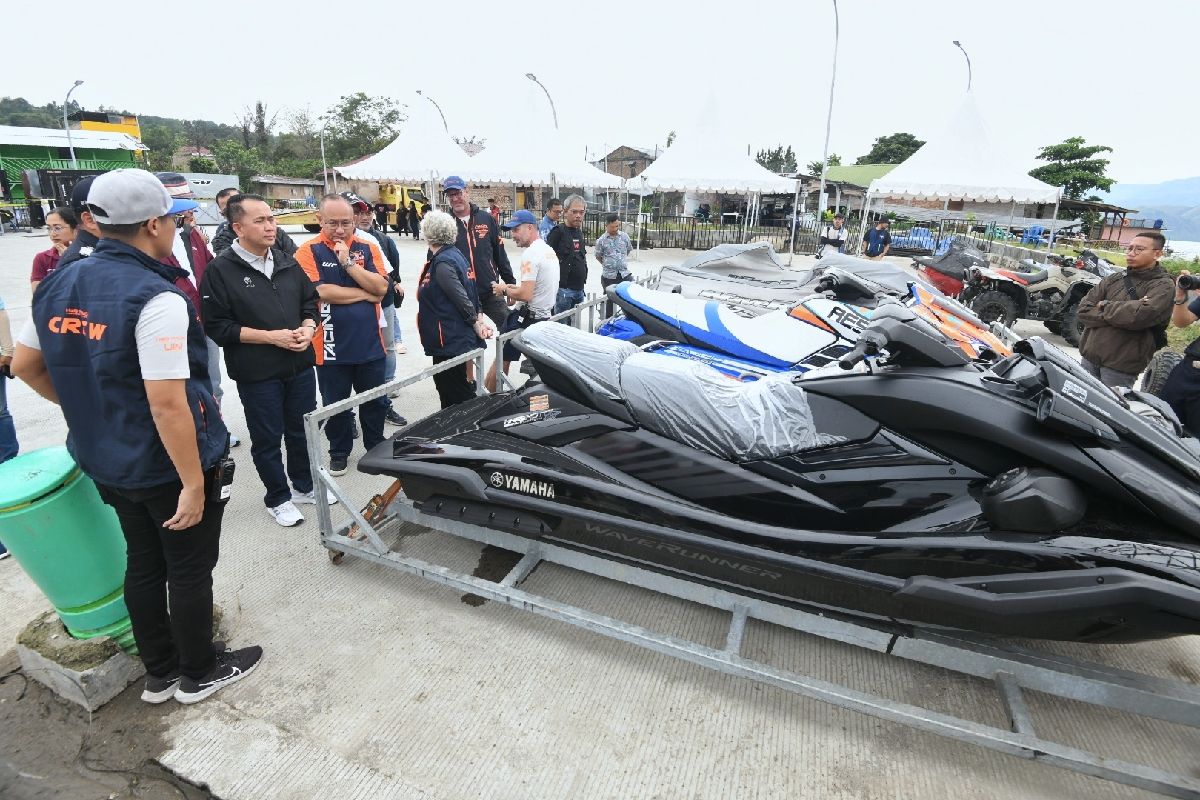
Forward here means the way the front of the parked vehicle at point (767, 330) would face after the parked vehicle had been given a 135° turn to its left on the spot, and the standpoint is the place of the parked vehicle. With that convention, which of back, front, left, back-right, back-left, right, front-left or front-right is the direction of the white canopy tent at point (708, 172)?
front-right

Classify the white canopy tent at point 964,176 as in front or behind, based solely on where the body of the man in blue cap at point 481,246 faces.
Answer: behind

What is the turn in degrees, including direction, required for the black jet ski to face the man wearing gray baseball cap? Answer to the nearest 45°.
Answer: approximately 180°

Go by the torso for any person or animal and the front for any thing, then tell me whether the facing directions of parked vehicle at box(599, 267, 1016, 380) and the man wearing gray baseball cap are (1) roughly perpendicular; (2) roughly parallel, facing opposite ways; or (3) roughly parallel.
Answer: roughly perpendicular

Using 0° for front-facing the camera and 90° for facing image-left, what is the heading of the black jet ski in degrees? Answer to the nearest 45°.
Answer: approximately 270°

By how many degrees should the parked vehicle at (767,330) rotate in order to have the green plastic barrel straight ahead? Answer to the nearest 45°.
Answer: approximately 135° to its right

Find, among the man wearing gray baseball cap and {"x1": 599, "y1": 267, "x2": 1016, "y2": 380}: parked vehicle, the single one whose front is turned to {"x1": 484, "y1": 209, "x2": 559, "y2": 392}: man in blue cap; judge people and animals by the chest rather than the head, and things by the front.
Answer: the man wearing gray baseball cap

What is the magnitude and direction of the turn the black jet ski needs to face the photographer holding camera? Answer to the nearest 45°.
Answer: approximately 45° to its left
